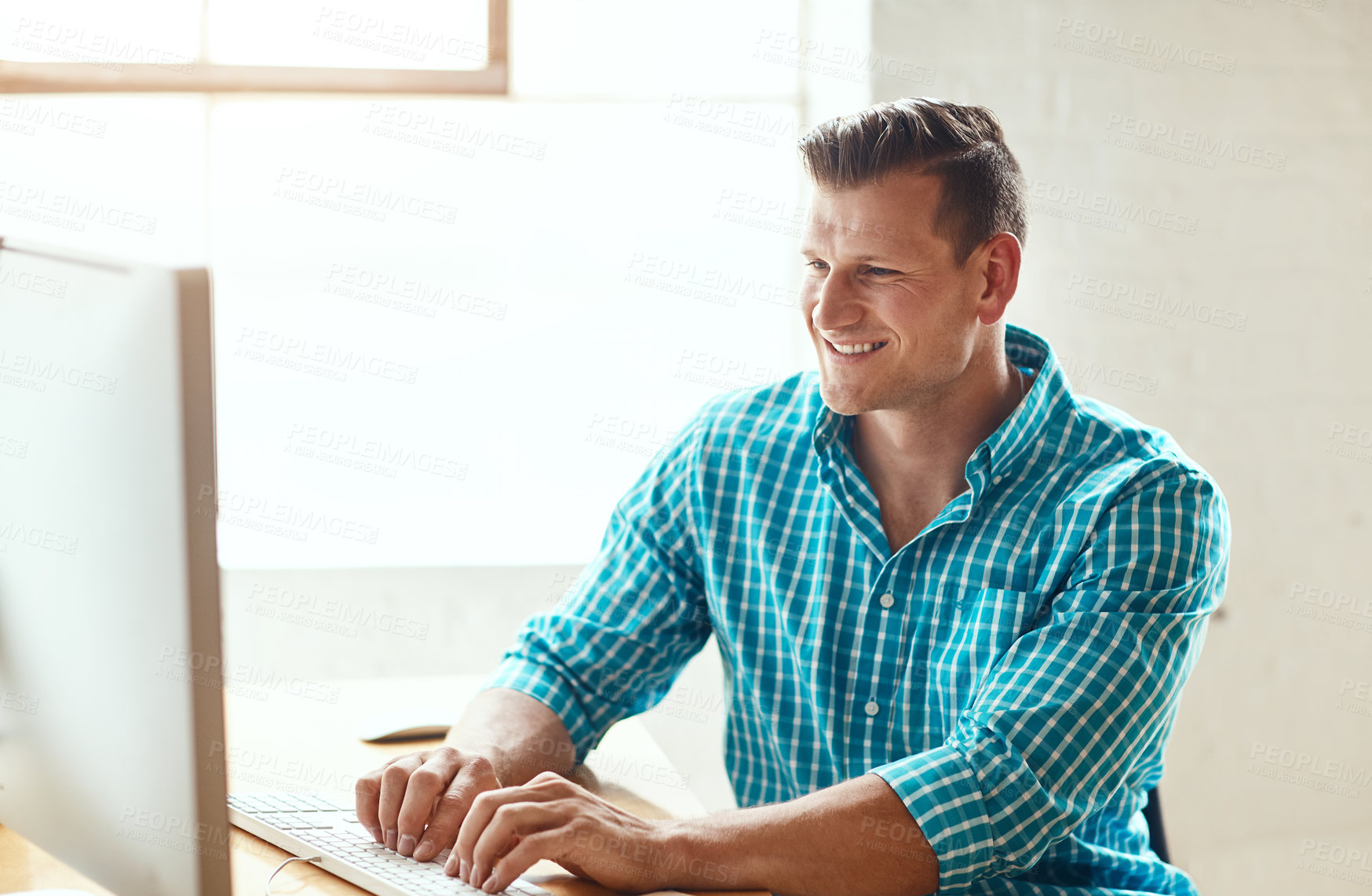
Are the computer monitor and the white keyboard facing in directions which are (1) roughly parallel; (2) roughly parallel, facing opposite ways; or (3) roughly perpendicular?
roughly parallel

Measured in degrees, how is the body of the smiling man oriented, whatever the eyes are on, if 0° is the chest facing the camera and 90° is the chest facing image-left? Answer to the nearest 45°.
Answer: approximately 45°

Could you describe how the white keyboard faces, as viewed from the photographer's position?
facing away from the viewer and to the right of the viewer

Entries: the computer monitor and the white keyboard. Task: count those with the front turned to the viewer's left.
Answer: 0

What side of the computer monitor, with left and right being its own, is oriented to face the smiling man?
front

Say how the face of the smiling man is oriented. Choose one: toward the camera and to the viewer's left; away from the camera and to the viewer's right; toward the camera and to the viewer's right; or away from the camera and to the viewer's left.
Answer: toward the camera and to the viewer's left

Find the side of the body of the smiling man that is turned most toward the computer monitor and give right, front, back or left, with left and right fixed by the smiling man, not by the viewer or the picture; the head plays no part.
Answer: front

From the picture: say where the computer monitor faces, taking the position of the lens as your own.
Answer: facing away from the viewer and to the right of the viewer
